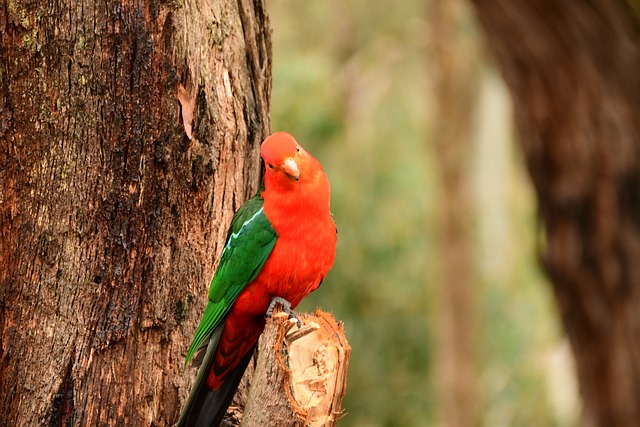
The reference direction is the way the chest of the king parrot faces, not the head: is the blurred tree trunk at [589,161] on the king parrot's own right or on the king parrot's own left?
on the king parrot's own left

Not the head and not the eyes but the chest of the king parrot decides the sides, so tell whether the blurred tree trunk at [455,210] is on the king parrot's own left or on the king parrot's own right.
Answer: on the king parrot's own left

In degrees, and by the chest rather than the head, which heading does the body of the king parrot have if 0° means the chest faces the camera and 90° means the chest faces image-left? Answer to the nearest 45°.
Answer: approximately 315°
